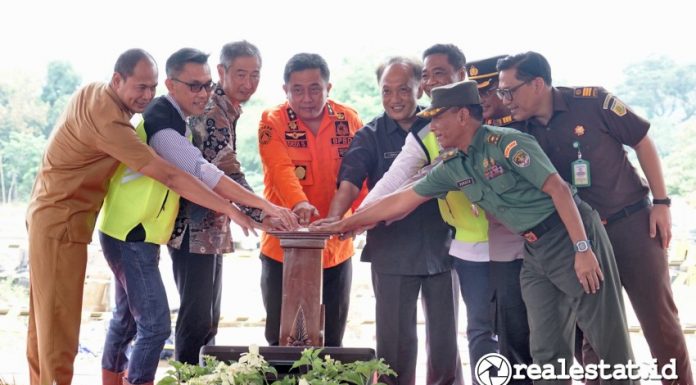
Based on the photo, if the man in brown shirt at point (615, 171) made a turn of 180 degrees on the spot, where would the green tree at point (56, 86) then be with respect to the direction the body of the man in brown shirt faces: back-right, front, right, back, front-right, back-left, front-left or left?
left

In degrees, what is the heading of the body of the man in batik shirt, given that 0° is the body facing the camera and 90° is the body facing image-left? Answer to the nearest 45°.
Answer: approximately 315°

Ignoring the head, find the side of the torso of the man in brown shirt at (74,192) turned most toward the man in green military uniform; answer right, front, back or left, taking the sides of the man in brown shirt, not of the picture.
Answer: front

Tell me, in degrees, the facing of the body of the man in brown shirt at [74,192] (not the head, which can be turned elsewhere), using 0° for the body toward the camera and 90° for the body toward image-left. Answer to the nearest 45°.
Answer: approximately 270°

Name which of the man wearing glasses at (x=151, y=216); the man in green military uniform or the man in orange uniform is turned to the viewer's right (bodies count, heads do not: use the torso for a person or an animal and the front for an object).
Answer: the man wearing glasses

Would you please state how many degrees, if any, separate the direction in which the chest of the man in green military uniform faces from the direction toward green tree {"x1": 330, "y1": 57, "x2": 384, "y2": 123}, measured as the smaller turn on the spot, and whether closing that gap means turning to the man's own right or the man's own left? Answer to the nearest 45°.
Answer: approximately 135° to the man's own right

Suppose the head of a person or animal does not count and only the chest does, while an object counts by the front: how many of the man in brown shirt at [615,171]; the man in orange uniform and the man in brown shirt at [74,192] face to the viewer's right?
1

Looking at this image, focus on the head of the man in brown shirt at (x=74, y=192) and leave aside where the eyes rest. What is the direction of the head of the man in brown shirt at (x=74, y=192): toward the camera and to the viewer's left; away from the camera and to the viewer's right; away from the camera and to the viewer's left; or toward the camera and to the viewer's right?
toward the camera and to the viewer's right

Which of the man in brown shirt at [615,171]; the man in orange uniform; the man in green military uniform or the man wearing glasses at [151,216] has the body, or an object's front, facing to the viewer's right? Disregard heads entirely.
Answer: the man wearing glasses

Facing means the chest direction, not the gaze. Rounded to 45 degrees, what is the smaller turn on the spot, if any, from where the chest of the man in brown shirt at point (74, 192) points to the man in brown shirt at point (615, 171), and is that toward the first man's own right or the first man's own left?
0° — they already face them

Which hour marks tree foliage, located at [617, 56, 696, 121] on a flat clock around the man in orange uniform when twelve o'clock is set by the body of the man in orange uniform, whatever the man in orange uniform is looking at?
The tree foliage is roughly at 7 o'clock from the man in orange uniform.

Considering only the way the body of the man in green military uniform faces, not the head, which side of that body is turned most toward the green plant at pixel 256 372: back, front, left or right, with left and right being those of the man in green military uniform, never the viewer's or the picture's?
front

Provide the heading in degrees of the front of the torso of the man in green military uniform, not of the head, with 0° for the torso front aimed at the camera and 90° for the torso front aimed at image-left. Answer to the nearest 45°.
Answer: approximately 45°
